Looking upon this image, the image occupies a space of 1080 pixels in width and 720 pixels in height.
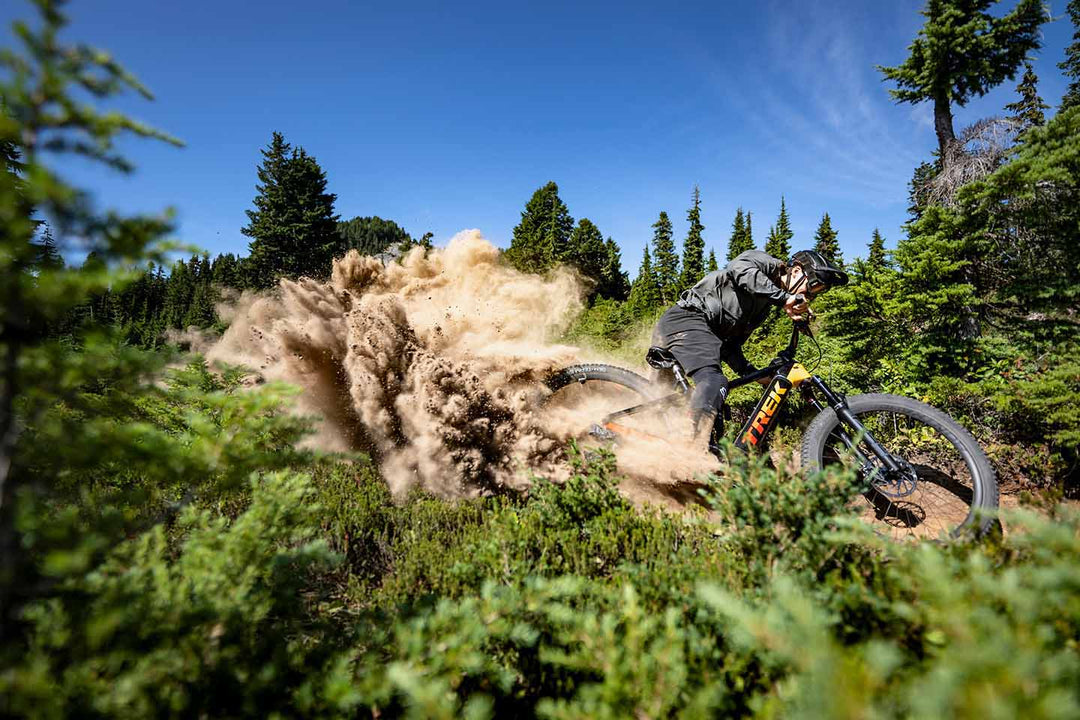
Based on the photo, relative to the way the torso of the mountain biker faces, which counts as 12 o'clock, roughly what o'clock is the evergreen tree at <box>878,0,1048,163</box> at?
The evergreen tree is roughly at 10 o'clock from the mountain biker.

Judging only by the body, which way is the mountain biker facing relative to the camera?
to the viewer's right

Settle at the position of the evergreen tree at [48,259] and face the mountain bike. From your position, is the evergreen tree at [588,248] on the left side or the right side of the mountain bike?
left

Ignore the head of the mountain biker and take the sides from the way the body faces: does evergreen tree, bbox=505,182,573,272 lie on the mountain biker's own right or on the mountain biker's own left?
on the mountain biker's own left

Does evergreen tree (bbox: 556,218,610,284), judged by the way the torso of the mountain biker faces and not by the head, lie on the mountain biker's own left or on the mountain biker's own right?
on the mountain biker's own left

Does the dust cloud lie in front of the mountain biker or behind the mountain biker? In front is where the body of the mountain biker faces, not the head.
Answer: behind

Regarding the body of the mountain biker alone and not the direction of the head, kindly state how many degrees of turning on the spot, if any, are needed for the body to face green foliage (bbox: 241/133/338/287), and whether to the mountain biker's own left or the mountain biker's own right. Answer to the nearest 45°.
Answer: approximately 135° to the mountain biker's own left

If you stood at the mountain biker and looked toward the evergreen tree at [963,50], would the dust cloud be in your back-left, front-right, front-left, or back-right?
back-left
